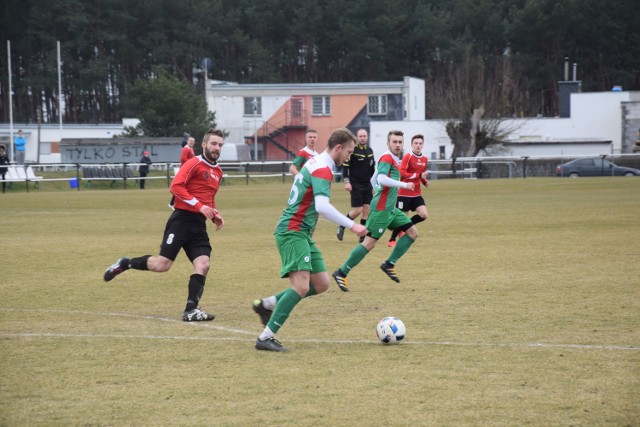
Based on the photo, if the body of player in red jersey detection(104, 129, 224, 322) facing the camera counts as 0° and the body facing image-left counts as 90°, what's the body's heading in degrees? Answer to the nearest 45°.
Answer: approximately 315°

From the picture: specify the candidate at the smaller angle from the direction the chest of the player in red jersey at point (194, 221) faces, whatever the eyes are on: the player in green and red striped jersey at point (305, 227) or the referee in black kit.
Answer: the player in green and red striped jersey

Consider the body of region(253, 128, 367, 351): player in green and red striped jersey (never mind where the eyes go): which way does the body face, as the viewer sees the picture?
to the viewer's right

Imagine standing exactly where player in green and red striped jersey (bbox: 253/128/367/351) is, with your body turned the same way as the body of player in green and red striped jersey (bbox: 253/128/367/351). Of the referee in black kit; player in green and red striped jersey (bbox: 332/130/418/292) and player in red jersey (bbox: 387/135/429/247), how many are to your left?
3

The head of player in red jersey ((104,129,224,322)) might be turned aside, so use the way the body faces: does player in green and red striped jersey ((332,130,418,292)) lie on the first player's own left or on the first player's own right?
on the first player's own left

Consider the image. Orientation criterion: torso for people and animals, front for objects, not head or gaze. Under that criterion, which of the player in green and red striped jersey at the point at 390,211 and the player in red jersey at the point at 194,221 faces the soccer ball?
the player in red jersey
